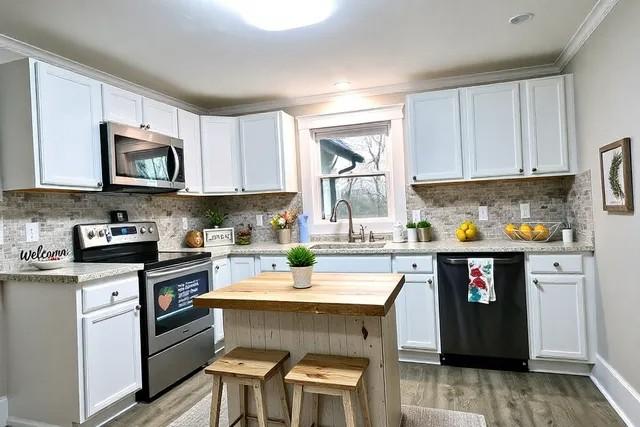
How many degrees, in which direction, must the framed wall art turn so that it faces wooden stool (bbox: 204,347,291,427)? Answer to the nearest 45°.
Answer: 0° — it already faces it

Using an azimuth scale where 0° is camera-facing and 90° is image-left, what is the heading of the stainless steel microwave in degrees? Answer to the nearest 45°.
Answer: approximately 315°

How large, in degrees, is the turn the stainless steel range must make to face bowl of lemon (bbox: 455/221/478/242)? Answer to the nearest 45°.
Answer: approximately 45° to its left
